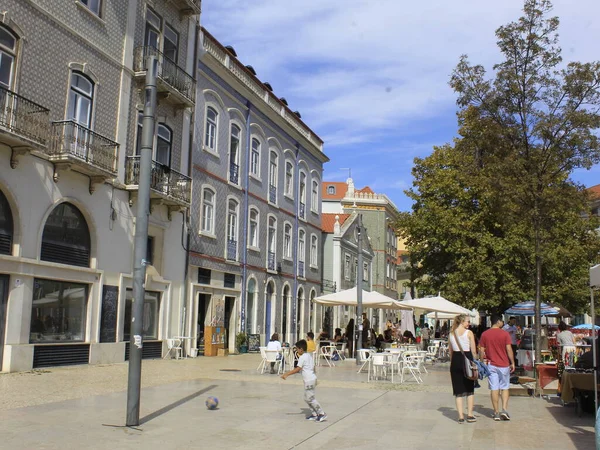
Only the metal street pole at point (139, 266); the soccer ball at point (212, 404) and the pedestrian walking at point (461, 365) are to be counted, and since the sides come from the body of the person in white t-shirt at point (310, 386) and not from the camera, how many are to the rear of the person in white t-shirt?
1

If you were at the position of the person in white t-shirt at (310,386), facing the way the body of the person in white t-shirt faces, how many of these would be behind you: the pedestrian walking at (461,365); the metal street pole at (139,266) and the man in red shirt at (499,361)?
2

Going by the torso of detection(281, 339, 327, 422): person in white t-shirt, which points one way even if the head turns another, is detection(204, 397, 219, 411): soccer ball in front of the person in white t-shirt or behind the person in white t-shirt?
in front

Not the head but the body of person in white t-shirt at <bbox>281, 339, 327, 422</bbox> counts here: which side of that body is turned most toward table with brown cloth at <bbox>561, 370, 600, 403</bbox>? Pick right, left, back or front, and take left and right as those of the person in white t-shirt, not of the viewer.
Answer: back

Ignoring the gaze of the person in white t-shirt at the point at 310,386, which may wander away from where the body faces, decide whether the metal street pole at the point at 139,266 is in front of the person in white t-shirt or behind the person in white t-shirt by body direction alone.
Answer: in front

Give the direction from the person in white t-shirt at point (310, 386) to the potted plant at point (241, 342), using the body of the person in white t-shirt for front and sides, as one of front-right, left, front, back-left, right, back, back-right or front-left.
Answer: right

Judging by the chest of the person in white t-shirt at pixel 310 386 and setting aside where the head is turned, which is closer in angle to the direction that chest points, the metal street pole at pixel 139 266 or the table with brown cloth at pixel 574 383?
the metal street pole

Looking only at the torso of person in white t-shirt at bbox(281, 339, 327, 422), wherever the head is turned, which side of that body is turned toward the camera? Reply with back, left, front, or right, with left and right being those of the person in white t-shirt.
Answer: left

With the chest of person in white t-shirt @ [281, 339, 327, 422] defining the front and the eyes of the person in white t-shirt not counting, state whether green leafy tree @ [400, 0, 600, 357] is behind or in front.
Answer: behind

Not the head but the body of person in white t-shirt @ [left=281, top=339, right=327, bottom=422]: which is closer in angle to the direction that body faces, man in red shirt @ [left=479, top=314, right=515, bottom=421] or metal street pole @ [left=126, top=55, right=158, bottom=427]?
the metal street pole

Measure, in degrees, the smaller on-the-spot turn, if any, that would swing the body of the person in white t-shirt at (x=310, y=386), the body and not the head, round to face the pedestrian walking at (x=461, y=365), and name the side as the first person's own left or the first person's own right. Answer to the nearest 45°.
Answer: approximately 180°

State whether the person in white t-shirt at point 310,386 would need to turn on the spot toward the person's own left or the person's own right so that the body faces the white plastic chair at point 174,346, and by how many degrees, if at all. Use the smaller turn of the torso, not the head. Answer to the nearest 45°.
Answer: approximately 90° to the person's own right

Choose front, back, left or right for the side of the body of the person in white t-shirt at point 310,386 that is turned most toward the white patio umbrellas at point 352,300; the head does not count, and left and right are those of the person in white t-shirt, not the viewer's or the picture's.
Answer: right

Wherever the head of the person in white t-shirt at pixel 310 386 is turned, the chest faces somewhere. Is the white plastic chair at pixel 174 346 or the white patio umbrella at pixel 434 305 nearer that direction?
the white plastic chair

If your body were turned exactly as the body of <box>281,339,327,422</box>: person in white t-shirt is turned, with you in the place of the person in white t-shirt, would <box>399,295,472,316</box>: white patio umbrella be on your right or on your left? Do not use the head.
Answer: on your right

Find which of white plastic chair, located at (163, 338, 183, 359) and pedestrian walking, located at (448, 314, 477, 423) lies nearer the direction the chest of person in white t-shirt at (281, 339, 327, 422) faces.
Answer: the white plastic chair
